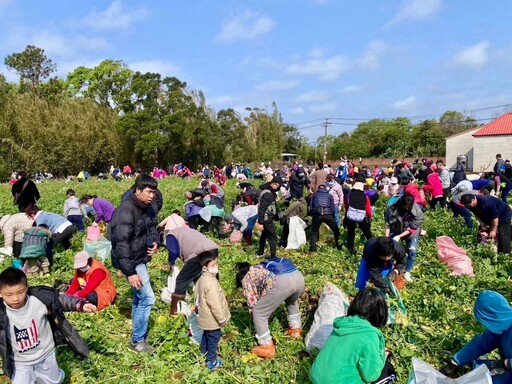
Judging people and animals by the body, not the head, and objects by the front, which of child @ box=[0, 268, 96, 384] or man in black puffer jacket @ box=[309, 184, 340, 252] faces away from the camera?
the man in black puffer jacket

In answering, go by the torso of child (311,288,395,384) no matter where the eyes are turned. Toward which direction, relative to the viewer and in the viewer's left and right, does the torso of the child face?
facing away from the viewer and to the right of the viewer

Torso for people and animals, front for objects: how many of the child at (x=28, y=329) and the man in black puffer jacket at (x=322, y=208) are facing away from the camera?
1

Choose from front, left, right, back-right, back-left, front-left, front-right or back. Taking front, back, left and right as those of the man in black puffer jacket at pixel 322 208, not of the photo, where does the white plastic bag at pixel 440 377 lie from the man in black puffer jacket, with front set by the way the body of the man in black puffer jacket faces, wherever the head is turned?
back

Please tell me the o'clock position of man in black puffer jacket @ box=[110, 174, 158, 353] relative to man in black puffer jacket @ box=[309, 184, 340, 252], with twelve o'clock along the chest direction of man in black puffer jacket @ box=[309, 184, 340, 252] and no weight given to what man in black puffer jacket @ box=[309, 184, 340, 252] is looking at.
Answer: man in black puffer jacket @ box=[110, 174, 158, 353] is roughly at 7 o'clock from man in black puffer jacket @ box=[309, 184, 340, 252].

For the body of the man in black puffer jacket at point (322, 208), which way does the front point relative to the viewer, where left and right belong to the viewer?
facing away from the viewer

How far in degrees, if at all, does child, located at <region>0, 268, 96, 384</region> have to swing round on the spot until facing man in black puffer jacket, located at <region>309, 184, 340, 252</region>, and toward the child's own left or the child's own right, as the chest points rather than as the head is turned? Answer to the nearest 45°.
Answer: approximately 135° to the child's own left

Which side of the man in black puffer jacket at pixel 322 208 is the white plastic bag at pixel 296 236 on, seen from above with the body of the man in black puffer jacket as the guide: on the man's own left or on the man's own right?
on the man's own left

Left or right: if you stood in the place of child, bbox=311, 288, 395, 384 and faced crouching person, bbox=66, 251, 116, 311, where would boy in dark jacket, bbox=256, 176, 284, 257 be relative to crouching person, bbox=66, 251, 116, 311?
right

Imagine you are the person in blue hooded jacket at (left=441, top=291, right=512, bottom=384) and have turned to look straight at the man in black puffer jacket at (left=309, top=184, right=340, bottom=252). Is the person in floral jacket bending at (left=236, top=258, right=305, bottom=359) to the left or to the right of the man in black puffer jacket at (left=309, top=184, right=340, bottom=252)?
left

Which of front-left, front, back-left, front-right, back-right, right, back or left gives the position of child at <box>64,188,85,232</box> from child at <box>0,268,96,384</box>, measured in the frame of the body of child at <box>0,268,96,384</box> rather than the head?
back

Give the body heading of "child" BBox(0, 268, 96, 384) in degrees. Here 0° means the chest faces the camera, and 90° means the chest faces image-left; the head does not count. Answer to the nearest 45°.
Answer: approximately 0°
